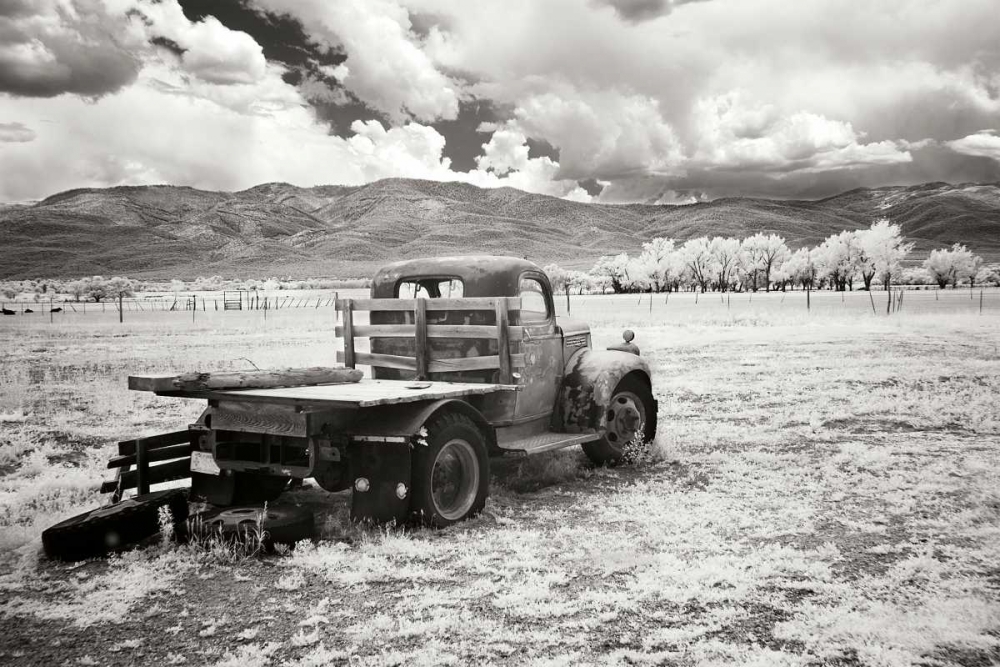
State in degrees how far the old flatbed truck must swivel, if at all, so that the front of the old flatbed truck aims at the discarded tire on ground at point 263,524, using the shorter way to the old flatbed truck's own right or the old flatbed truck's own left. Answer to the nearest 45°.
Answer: approximately 180°

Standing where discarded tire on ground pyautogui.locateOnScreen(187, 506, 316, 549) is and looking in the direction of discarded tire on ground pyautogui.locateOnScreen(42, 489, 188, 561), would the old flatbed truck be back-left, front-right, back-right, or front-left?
back-right

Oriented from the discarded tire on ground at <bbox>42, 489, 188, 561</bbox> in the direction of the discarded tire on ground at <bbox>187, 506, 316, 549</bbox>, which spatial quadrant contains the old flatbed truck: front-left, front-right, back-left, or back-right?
front-left

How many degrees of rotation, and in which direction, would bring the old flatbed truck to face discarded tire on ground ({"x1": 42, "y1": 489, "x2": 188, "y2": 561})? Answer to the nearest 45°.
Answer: approximately 135° to its left

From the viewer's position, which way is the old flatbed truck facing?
facing away from the viewer and to the right of the viewer

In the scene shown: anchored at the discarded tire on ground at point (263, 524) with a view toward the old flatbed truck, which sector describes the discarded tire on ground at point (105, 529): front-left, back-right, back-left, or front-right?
back-left

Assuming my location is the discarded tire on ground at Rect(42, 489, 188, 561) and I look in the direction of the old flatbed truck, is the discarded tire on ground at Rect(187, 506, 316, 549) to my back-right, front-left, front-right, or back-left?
front-right
